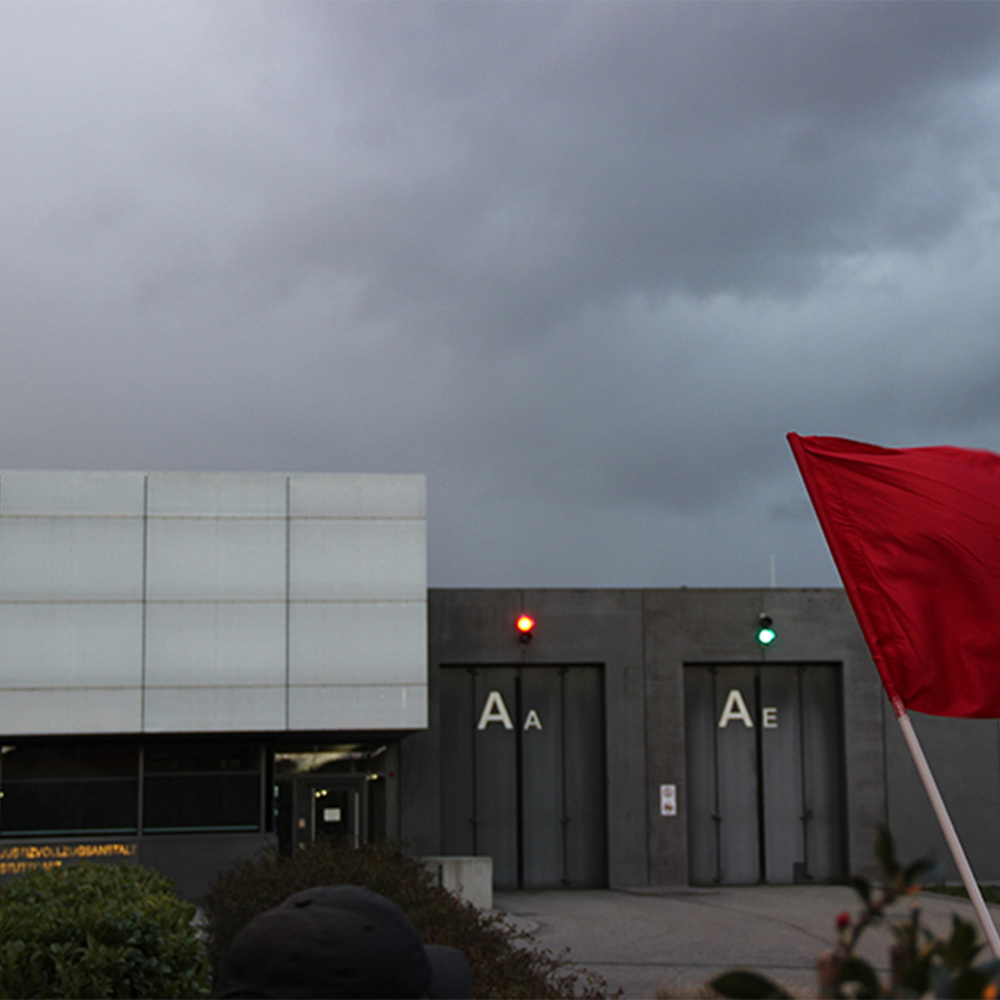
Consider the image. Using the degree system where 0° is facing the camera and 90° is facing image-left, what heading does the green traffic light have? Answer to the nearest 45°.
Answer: approximately 0°

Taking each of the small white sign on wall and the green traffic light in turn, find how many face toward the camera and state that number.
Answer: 2

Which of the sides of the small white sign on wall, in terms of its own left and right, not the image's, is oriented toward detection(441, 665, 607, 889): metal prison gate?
right

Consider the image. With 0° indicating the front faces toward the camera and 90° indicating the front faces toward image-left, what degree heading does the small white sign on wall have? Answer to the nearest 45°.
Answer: approximately 0°

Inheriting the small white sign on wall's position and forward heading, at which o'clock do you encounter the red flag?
The red flag is roughly at 12 o'clock from the small white sign on wall.
